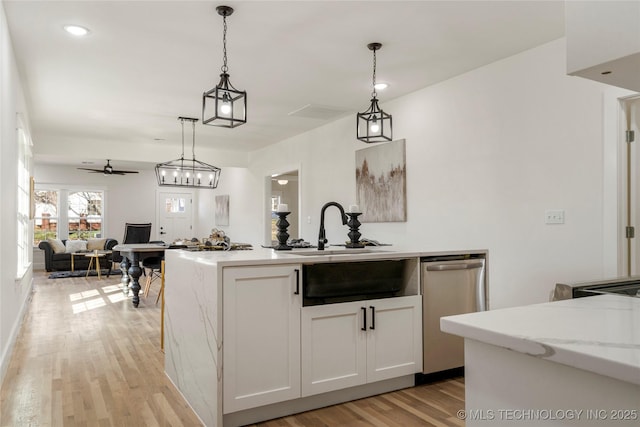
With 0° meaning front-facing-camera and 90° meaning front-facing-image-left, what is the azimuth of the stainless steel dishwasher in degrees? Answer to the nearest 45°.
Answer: approximately 315°

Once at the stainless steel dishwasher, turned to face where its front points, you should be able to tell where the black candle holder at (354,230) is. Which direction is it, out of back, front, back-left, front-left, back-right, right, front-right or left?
back-right

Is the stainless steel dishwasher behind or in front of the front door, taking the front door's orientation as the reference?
in front

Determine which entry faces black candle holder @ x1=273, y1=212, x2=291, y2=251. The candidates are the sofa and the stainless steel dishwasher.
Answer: the sofa

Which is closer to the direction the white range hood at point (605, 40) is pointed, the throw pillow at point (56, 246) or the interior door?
the throw pillow

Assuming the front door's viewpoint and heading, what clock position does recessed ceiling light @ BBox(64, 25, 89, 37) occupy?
The recessed ceiling light is roughly at 12 o'clock from the front door.

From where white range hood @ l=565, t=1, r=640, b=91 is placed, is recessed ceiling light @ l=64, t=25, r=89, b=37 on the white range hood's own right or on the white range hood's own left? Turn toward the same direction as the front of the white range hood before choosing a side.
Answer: on the white range hood's own right

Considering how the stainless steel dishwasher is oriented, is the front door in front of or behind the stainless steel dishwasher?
behind

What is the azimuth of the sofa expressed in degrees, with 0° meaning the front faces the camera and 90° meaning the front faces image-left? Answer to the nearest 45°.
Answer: approximately 0°

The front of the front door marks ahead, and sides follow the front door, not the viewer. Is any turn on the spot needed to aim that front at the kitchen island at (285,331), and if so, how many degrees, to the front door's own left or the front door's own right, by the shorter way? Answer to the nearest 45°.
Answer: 0° — it already faces it
